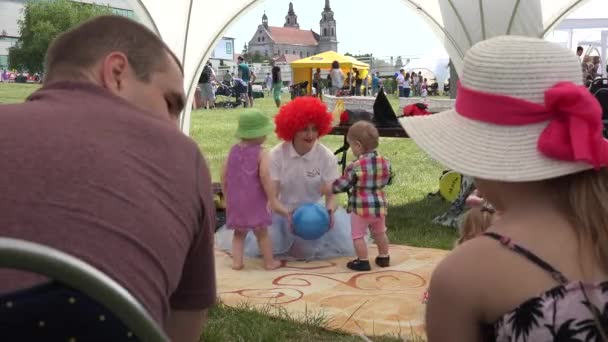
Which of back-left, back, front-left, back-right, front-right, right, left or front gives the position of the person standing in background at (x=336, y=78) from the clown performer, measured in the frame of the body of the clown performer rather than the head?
back

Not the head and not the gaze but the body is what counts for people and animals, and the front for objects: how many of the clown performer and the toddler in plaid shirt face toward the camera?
1

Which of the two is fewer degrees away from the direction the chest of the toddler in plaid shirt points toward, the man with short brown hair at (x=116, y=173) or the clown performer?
the clown performer

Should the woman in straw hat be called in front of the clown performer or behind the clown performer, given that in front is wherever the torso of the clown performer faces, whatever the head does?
in front

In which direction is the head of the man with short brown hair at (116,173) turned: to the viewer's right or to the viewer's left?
to the viewer's right

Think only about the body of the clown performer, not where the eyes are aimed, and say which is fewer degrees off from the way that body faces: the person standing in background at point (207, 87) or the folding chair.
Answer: the folding chair

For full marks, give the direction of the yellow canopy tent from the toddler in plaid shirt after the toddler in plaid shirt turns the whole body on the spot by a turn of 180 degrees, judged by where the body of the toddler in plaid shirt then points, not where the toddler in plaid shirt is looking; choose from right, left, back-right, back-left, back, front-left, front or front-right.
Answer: back-left

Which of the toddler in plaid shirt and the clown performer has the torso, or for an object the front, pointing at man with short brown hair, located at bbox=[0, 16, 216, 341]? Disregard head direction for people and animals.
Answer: the clown performer

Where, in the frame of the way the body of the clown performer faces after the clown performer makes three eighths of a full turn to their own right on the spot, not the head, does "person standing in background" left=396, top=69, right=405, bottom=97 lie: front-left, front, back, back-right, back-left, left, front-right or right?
front-right
